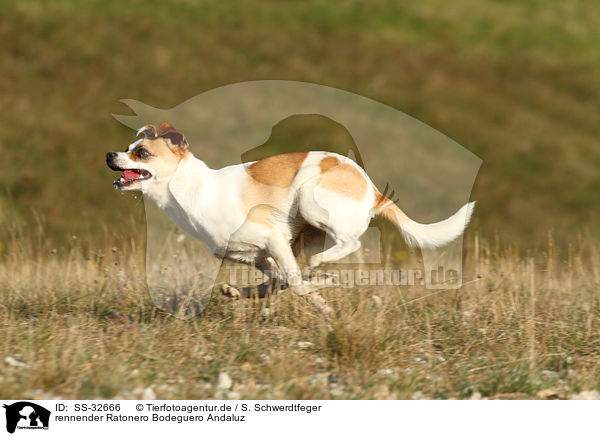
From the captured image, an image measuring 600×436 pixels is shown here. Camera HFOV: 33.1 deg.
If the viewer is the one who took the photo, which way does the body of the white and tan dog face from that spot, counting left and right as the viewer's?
facing to the left of the viewer
